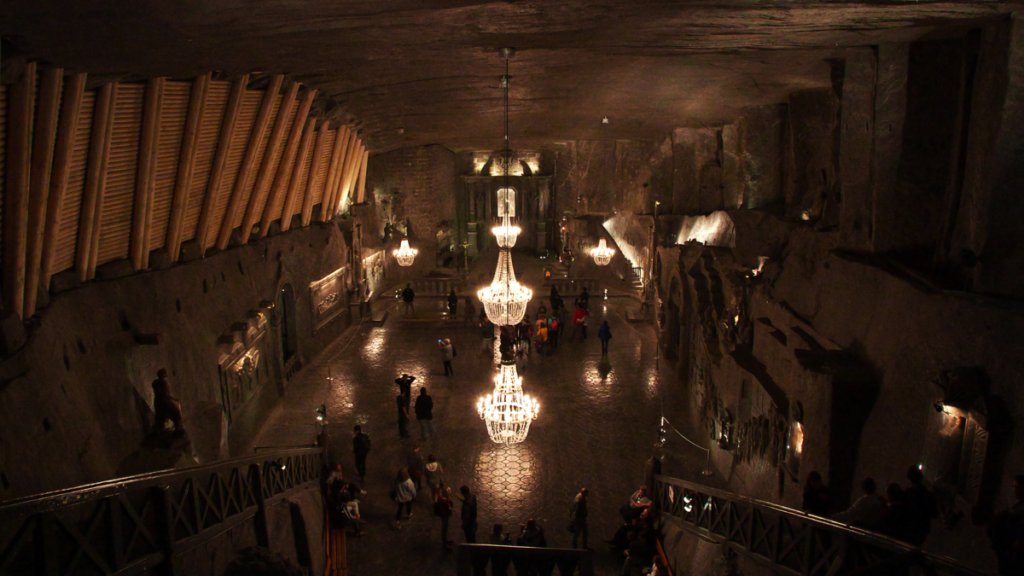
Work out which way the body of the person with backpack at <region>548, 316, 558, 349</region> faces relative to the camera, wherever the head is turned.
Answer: away from the camera

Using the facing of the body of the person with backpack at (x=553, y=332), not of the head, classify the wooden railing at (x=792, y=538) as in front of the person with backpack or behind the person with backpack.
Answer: behind

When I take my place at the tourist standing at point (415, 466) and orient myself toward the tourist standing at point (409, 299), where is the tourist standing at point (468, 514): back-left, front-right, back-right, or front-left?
back-right

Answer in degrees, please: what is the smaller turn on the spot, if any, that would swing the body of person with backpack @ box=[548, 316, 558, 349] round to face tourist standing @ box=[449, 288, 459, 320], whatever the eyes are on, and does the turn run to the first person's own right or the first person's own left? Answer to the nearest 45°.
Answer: approximately 45° to the first person's own left

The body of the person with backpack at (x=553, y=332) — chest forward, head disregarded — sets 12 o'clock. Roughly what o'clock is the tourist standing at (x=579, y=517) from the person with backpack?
The tourist standing is roughly at 6 o'clock from the person with backpack.

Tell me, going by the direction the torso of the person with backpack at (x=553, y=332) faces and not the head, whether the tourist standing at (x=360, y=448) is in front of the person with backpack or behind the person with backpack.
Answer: behind

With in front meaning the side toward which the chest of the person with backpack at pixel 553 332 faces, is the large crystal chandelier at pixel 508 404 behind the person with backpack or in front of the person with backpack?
behind

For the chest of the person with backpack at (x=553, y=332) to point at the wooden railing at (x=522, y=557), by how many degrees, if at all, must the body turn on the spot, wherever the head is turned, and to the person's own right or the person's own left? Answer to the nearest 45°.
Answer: approximately 180°

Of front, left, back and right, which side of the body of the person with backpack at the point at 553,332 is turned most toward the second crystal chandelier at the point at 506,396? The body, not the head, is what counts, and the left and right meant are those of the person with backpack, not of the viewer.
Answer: back

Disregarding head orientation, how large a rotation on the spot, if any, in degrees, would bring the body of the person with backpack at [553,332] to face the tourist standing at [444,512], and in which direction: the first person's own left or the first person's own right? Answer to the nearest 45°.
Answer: approximately 180°

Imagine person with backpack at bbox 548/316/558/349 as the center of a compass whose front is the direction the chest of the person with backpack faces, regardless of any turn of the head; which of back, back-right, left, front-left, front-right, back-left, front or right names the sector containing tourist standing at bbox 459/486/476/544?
back

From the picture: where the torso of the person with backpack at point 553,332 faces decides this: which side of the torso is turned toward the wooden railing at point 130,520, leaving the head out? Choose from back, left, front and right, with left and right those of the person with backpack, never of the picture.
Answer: back
